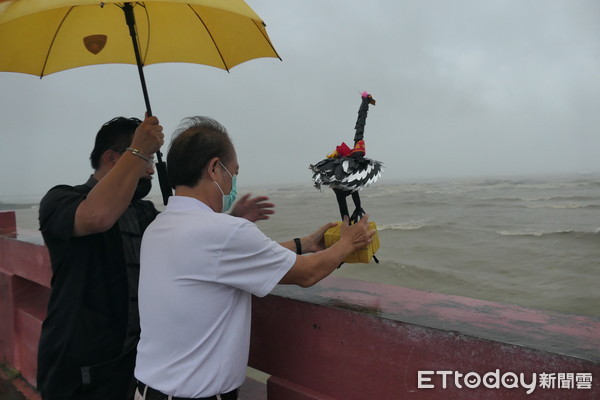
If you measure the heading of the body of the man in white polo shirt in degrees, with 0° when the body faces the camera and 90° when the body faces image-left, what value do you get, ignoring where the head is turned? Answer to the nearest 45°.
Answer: approximately 225°

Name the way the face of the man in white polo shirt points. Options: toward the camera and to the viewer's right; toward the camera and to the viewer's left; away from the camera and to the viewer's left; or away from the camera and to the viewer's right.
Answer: away from the camera and to the viewer's right
